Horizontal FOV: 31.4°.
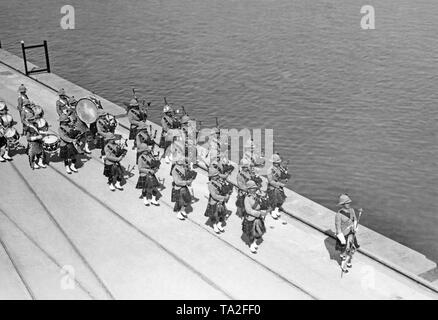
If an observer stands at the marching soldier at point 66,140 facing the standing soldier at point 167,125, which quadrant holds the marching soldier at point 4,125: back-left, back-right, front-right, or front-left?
back-left

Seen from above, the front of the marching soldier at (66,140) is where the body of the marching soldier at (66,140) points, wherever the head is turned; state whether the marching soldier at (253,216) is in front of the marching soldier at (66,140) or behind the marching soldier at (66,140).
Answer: in front

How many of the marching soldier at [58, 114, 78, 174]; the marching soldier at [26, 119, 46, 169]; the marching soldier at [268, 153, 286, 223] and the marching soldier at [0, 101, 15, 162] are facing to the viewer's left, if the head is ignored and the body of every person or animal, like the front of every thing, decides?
0

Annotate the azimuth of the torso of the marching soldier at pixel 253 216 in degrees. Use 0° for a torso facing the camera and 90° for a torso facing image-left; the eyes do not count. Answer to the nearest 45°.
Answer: approximately 315°

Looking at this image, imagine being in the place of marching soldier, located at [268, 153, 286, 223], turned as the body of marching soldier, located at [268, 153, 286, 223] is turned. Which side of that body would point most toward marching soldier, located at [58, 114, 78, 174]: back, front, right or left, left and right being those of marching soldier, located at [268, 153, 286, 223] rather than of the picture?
back

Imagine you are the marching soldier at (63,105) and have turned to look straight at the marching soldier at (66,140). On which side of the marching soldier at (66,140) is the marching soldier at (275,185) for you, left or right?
left

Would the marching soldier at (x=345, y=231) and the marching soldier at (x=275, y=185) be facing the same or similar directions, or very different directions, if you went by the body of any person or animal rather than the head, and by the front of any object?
same or similar directions

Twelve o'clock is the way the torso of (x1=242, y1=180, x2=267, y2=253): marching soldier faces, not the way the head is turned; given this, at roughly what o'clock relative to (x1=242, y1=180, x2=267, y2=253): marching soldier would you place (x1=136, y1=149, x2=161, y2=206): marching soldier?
(x1=136, y1=149, x2=161, y2=206): marching soldier is roughly at 6 o'clock from (x1=242, y1=180, x2=267, y2=253): marching soldier.

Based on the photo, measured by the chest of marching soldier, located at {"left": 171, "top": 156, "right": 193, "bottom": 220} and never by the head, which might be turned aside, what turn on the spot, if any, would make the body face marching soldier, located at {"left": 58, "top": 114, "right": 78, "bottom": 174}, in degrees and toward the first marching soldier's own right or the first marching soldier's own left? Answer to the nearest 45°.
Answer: approximately 180°

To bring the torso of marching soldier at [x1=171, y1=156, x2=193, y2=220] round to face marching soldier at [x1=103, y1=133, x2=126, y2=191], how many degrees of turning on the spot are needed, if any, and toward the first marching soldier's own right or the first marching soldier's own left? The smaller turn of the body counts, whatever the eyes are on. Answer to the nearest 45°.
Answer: approximately 180°

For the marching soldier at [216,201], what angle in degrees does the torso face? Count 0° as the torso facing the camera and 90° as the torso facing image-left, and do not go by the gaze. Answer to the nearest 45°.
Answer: approximately 315°

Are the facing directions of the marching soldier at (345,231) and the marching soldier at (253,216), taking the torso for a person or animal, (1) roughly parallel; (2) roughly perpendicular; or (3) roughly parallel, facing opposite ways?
roughly parallel

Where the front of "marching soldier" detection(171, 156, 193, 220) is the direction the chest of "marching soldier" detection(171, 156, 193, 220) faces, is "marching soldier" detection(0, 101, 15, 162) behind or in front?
behind

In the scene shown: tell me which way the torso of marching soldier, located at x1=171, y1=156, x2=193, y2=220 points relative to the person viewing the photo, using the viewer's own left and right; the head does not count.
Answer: facing the viewer and to the right of the viewer

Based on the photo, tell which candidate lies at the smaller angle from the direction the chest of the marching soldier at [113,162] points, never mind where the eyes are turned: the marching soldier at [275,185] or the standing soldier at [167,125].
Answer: the marching soldier

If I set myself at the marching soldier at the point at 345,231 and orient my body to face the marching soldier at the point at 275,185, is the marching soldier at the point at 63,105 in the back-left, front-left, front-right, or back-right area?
front-left

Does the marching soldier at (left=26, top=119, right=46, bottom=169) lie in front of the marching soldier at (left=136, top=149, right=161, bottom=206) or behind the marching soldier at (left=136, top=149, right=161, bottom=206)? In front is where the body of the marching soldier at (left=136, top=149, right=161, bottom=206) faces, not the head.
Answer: behind

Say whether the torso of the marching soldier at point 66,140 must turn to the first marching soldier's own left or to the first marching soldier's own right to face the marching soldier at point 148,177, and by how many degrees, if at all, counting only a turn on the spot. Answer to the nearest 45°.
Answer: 0° — they already face them

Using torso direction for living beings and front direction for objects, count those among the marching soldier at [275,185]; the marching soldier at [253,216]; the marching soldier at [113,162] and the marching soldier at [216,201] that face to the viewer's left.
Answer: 0

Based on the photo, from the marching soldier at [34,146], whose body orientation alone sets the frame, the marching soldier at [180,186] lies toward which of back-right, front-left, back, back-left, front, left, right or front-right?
front
